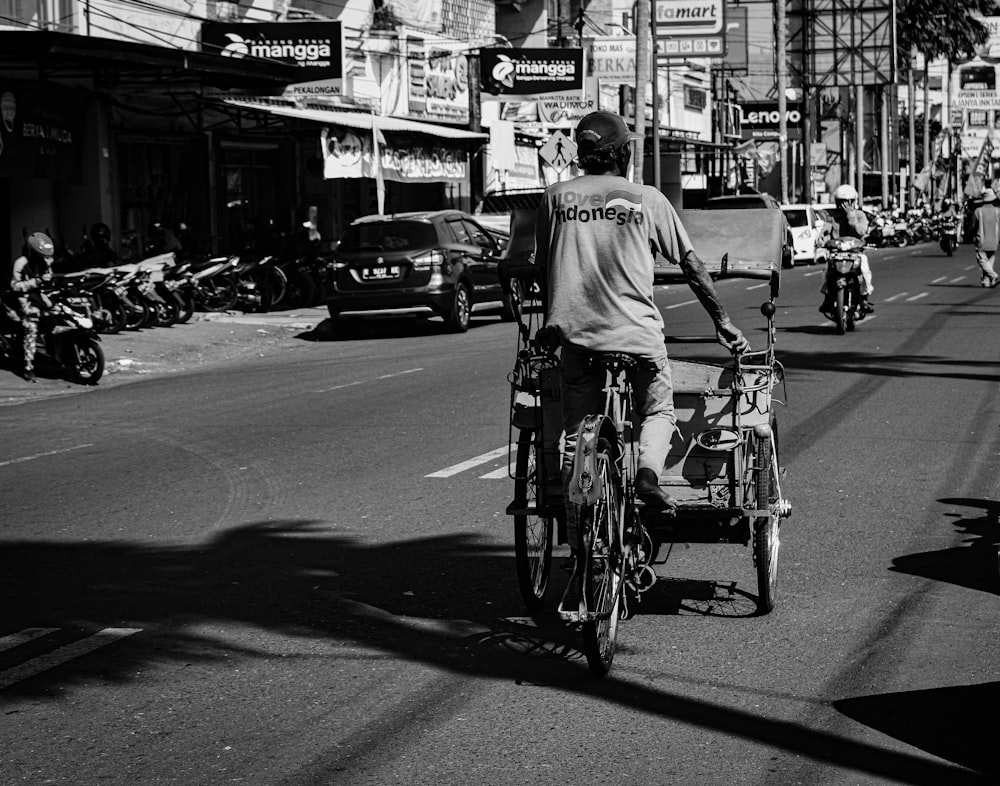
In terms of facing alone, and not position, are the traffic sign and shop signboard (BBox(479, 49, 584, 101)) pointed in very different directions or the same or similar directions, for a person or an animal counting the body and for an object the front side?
same or similar directions

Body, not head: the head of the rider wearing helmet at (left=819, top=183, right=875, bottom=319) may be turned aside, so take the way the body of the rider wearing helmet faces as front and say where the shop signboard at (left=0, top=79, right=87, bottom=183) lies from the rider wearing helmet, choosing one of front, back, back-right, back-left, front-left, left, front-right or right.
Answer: right

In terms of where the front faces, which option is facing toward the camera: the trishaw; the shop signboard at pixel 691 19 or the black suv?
the shop signboard

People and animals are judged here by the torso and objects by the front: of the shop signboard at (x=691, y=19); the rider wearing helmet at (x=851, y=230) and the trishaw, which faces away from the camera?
the trishaw

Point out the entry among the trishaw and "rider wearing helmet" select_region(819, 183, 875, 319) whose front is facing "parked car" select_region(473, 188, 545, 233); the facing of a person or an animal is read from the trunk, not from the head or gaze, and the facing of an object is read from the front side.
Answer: the trishaw

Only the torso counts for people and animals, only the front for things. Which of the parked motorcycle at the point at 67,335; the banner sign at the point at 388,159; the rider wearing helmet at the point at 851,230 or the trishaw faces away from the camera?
the trishaw

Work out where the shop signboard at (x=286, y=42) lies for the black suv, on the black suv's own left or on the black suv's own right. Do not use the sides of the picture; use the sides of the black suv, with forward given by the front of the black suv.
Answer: on the black suv's own left

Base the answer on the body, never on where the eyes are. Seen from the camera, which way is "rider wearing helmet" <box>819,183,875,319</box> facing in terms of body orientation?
toward the camera

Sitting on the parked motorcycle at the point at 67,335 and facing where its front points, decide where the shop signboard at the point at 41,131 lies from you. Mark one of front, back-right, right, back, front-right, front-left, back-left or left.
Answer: back-left

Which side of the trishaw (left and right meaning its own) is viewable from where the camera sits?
back

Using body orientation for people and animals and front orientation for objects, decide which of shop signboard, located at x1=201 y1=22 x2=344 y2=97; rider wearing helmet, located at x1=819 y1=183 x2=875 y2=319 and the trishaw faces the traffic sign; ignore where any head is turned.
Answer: the trishaw

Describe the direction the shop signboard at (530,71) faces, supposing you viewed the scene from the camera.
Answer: facing the viewer

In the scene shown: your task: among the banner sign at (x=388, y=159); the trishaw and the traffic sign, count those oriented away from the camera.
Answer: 1

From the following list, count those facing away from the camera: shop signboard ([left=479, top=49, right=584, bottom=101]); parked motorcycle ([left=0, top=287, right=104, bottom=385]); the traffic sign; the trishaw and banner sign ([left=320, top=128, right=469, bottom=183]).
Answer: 1

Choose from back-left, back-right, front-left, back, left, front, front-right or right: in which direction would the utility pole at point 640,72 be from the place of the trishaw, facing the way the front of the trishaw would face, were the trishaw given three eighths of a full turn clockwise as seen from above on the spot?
back-left

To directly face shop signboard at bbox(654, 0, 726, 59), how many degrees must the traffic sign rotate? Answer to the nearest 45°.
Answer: approximately 180°

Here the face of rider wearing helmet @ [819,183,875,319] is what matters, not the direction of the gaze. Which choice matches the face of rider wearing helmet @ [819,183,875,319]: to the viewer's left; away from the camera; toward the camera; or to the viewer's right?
toward the camera

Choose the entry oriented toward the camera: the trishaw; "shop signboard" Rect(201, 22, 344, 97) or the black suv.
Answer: the shop signboard

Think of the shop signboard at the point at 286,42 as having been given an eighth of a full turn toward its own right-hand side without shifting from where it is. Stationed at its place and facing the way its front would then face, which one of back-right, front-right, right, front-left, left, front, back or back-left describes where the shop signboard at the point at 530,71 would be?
back

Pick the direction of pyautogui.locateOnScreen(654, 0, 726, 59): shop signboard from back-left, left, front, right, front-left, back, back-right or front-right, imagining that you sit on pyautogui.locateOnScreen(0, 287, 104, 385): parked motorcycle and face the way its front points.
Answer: left

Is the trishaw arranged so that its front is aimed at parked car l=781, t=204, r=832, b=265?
yes

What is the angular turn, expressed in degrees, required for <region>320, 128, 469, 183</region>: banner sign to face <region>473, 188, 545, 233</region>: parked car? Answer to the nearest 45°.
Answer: approximately 135° to its left
